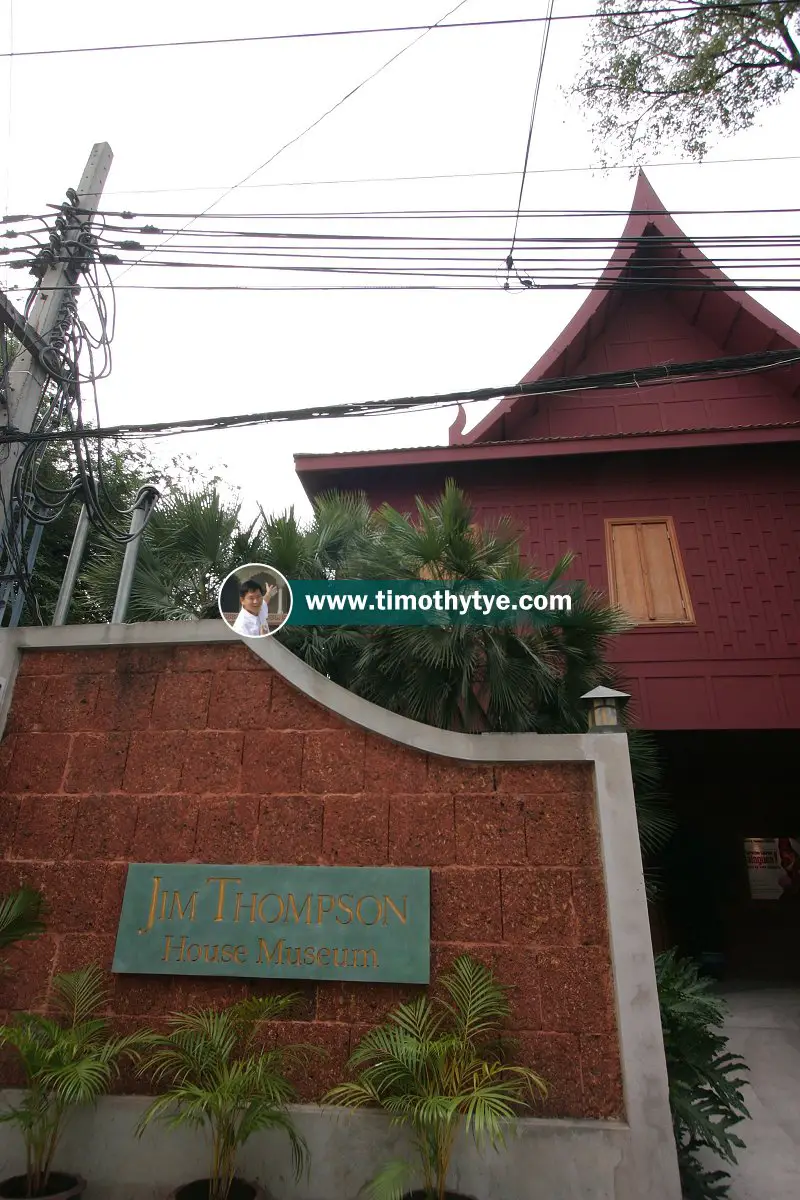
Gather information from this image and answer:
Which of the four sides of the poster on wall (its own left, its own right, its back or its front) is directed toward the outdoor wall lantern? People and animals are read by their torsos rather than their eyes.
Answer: front

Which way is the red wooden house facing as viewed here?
toward the camera

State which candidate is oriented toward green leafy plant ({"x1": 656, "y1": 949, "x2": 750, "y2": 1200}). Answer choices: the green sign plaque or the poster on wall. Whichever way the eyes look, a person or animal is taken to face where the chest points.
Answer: the poster on wall

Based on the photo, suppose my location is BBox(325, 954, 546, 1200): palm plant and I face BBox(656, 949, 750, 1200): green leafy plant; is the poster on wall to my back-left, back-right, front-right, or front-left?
front-left

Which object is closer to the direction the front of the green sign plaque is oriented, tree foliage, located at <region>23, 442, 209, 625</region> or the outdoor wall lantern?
the outdoor wall lantern

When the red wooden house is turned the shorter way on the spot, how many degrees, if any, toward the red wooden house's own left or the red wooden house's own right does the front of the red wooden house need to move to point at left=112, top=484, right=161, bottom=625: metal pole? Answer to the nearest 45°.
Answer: approximately 45° to the red wooden house's own right

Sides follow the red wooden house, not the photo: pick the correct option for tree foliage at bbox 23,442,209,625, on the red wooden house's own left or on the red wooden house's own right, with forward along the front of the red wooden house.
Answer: on the red wooden house's own right

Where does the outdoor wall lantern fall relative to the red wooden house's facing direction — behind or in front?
in front

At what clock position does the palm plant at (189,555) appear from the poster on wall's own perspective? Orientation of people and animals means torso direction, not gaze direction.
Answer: The palm plant is roughly at 1 o'clock from the poster on wall.

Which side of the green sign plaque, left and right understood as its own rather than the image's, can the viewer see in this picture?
front

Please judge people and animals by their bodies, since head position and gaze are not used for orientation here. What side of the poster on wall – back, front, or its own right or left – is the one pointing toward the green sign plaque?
front

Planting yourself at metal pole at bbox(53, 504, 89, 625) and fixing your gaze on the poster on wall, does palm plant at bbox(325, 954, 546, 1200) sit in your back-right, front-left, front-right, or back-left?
front-right
